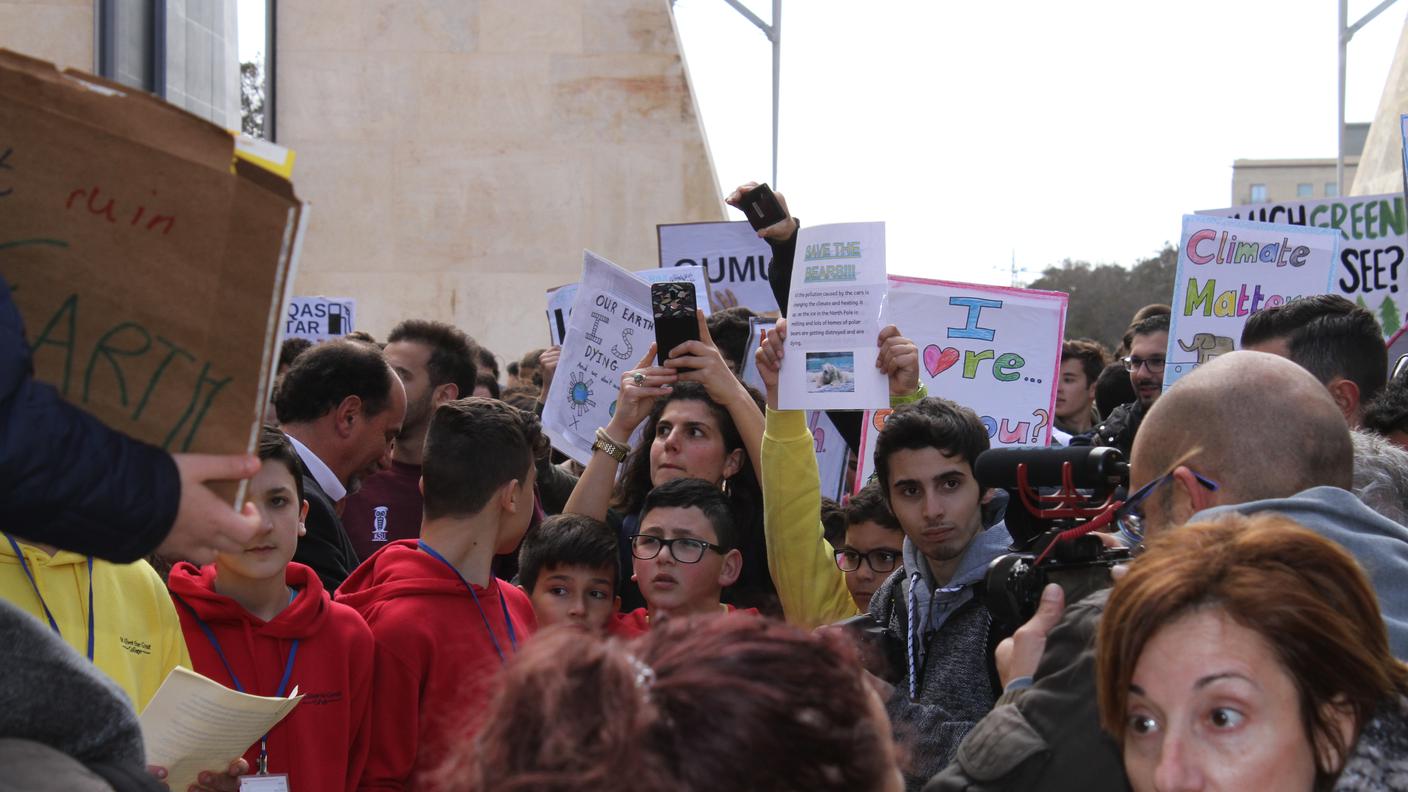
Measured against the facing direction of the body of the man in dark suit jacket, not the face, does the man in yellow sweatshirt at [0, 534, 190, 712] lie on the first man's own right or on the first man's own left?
on the first man's own right

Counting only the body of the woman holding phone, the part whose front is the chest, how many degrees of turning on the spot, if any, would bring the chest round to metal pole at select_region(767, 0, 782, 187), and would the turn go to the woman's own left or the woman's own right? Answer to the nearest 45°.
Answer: approximately 135° to the woman's own right

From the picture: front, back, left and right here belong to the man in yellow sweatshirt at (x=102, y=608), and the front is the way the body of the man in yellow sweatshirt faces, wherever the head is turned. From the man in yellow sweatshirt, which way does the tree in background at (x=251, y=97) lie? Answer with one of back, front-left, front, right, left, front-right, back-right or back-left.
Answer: back

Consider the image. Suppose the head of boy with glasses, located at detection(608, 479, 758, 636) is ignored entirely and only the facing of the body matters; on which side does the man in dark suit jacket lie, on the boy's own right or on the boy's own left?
on the boy's own right

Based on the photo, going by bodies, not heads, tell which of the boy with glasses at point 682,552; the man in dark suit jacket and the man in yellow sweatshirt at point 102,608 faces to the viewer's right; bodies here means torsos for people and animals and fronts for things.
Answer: the man in dark suit jacket

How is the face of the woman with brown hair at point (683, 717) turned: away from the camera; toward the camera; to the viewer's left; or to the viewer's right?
away from the camera

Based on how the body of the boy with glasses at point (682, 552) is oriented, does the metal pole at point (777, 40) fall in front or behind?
behind

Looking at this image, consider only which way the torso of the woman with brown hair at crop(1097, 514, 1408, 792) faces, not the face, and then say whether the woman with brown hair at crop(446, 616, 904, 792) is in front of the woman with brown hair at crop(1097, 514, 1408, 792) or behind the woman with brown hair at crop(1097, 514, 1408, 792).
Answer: in front

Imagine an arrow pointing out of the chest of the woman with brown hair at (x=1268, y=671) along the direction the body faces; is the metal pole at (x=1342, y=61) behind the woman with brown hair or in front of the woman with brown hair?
behind

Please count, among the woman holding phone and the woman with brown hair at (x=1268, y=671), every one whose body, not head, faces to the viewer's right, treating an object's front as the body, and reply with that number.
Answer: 0

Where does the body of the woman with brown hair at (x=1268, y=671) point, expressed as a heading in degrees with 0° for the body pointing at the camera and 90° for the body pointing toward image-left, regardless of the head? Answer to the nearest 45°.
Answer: approximately 45°

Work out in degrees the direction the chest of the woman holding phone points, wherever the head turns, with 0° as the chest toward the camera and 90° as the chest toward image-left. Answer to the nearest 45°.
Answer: approximately 45°

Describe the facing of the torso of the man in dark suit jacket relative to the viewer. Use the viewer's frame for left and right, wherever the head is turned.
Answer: facing to the right of the viewer

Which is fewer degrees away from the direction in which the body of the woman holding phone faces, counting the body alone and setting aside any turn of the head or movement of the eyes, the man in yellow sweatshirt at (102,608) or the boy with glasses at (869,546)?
the man in yellow sweatshirt

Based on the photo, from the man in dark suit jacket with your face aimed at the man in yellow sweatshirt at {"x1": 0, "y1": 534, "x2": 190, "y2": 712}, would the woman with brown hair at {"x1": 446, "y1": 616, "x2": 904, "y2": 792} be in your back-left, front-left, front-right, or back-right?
front-left

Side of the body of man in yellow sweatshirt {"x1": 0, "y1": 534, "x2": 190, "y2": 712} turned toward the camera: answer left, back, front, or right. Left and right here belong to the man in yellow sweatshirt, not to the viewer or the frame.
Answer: front

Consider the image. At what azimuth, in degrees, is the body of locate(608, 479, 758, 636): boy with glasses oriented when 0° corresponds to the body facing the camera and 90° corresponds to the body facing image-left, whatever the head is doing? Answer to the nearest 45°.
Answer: approximately 45°

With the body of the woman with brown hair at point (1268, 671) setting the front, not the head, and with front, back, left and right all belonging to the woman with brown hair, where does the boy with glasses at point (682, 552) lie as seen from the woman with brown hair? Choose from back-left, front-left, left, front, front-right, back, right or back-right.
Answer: right

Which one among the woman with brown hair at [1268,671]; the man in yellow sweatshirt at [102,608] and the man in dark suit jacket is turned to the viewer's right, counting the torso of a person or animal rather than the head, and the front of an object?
the man in dark suit jacket
